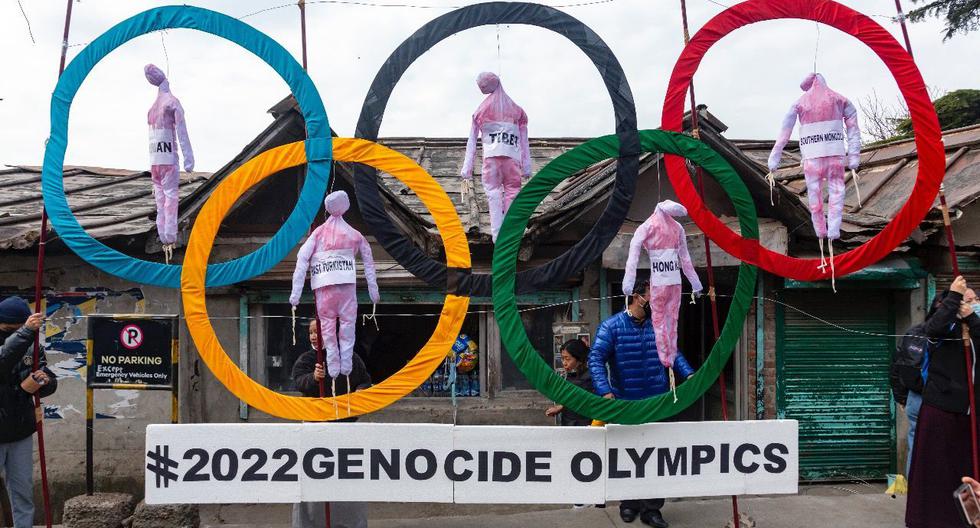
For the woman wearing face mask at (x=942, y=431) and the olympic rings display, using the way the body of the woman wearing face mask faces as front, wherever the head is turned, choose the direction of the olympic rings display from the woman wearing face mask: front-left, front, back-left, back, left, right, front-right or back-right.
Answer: back-right

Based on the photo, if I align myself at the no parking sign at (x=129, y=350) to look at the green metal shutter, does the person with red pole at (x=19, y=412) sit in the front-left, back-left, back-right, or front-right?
back-right

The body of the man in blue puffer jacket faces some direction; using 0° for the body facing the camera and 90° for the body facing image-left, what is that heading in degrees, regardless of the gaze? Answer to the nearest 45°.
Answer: approximately 315°

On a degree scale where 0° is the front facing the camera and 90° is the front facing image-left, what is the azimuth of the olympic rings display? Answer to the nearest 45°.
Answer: approximately 0°

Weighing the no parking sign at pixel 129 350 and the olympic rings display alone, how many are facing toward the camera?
2
